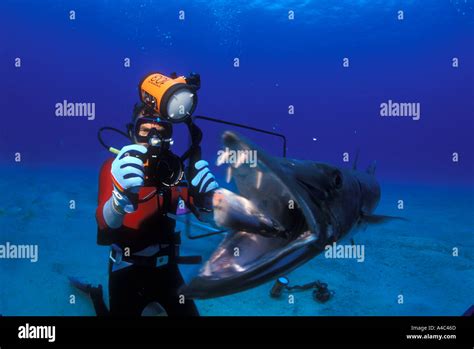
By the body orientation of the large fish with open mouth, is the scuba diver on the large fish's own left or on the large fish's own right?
on the large fish's own right

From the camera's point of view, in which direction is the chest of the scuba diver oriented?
toward the camera

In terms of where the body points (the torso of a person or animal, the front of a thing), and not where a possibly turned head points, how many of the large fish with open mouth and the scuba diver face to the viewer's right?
0

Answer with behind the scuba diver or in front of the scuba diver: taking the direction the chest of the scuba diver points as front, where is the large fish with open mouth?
in front

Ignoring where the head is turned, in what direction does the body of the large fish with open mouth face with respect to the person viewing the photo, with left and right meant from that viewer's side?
facing the viewer and to the left of the viewer

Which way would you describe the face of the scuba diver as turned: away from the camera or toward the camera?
toward the camera
